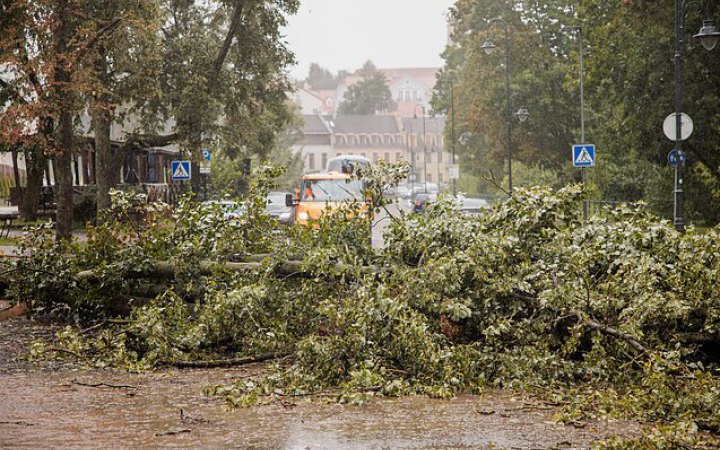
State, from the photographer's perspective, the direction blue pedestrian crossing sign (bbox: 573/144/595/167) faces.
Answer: facing the viewer

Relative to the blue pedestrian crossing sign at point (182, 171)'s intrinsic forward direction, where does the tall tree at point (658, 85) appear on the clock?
The tall tree is roughly at 10 o'clock from the blue pedestrian crossing sign.

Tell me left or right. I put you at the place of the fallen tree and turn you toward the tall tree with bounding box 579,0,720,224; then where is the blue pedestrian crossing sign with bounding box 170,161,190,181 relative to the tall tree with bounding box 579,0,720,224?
left

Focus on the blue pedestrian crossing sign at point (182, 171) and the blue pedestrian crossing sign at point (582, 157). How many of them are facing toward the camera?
2

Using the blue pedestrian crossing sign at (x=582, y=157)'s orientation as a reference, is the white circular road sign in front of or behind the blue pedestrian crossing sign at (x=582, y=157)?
in front

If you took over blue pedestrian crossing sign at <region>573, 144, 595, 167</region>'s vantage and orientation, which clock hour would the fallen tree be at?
The fallen tree is roughly at 12 o'clock from the blue pedestrian crossing sign.

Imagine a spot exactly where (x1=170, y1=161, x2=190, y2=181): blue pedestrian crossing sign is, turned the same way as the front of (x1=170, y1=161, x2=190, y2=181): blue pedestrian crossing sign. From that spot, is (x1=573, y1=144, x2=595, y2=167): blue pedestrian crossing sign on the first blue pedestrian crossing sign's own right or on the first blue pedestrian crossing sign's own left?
on the first blue pedestrian crossing sign's own left

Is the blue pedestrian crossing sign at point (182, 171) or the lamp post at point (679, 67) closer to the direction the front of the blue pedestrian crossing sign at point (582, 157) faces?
the lamp post

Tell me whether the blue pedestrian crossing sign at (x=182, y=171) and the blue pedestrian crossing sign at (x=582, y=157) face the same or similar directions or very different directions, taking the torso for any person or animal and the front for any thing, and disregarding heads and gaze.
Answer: same or similar directions

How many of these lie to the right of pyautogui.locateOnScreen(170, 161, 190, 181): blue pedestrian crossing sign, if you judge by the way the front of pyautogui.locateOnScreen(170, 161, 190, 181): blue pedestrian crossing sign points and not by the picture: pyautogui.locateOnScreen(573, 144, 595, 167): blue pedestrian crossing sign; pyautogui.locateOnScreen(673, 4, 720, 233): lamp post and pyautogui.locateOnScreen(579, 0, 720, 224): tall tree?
0

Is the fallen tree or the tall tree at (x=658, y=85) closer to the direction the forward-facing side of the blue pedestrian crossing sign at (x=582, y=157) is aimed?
the fallen tree

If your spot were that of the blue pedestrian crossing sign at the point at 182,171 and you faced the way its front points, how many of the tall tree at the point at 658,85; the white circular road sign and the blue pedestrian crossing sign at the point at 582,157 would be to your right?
0

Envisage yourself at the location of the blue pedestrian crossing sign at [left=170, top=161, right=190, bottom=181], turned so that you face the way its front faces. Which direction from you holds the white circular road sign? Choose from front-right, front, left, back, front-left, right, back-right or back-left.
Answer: front-left

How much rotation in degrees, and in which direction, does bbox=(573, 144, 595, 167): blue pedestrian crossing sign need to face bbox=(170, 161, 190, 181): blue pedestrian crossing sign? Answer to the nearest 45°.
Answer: approximately 90° to its right

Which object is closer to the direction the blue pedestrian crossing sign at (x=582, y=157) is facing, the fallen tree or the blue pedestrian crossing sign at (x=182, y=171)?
the fallen tree
